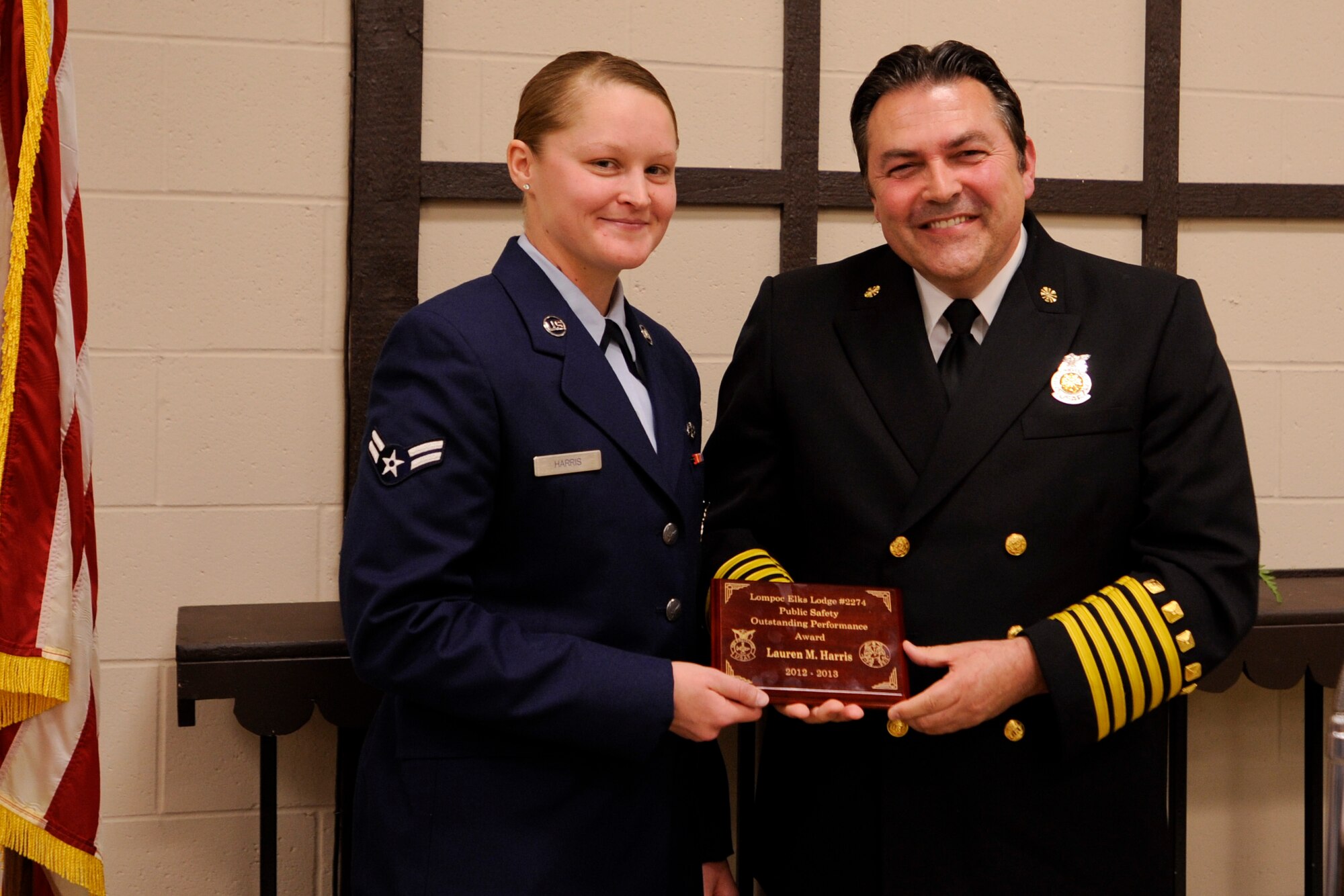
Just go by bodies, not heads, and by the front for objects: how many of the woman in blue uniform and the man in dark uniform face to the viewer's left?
0

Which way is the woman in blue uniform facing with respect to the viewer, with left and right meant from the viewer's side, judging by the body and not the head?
facing the viewer and to the right of the viewer

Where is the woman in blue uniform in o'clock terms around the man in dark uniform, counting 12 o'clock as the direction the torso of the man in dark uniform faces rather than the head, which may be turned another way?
The woman in blue uniform is roughly at 2 o'clock from the man in dark uniform.

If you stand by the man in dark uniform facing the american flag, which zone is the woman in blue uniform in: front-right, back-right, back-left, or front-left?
front-left

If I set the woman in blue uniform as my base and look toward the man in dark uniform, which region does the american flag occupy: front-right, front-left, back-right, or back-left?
back-left

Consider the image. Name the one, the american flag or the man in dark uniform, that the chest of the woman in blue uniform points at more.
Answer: the man in dark uniform

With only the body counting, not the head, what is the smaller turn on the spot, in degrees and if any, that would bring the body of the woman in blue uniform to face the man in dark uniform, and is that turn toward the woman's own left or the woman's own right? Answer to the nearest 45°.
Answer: approximately 45° to the woman's own left

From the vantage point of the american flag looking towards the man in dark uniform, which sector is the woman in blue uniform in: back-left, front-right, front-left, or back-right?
front-right

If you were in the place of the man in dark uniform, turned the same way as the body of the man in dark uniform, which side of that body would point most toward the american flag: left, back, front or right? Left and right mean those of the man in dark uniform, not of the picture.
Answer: right

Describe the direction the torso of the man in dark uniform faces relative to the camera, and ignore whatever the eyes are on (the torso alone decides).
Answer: toward the camera
